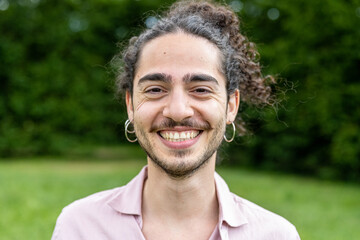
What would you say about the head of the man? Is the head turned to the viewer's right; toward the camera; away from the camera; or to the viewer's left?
toward the camera

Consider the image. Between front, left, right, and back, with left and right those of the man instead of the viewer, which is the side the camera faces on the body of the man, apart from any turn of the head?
front
